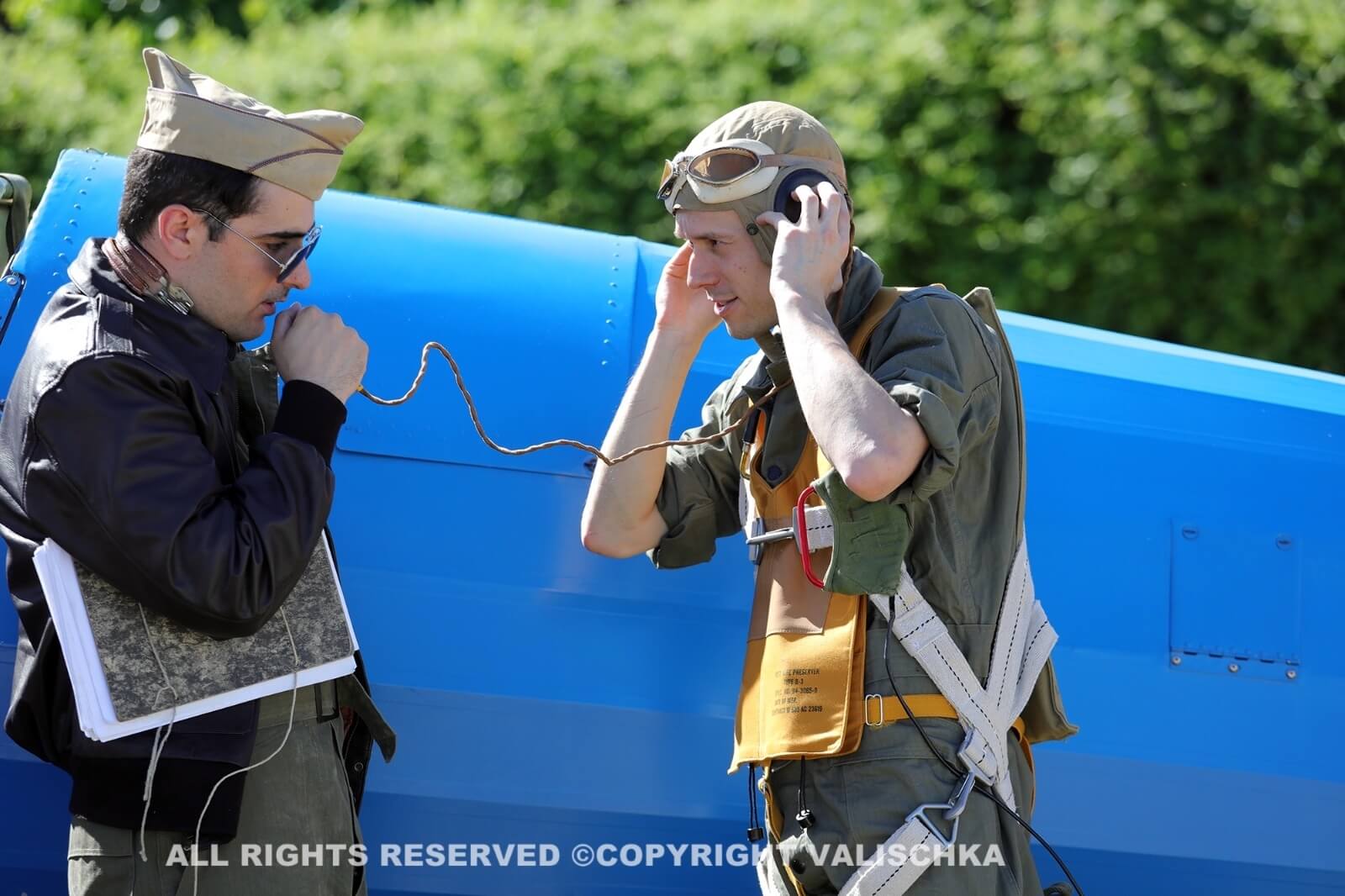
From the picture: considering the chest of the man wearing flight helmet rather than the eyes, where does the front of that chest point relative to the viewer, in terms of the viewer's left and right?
facing the viewer and to the left of the viewer

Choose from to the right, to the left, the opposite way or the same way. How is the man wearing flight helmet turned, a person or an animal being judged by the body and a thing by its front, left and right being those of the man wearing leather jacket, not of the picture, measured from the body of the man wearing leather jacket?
the opposite way

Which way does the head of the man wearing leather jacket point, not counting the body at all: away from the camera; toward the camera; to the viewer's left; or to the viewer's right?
to the viewer's right

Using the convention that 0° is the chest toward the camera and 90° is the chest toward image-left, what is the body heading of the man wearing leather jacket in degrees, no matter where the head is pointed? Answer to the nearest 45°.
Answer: approximately 270°

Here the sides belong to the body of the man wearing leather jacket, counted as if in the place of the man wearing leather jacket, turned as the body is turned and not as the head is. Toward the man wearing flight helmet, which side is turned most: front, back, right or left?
front

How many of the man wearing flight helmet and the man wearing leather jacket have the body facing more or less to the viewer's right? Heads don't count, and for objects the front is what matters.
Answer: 1

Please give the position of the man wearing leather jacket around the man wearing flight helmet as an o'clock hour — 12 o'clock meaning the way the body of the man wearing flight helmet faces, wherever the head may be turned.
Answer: The man wearing leather jacket is roughly at 1 o'clock from the man wearing flight helmet.

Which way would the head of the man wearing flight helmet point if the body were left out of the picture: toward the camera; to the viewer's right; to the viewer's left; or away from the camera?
to the viewer's left
